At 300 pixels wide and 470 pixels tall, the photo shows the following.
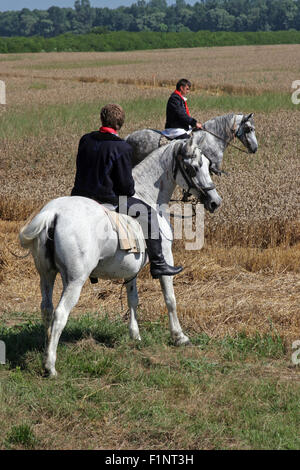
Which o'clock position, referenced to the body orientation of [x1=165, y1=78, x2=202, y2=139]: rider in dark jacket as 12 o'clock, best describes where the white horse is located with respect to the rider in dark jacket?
The white horse is roughly at 3 o'clock from the rider in dark jacket.

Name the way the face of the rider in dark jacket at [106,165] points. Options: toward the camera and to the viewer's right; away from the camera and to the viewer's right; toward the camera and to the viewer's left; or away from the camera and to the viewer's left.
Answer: away from the camera and to the viewer's right

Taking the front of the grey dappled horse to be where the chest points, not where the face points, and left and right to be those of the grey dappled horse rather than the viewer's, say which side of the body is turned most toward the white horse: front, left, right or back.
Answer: right

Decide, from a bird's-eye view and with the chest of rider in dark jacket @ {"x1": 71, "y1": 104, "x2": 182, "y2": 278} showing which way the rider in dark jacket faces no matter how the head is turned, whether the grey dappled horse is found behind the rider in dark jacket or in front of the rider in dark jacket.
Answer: in front

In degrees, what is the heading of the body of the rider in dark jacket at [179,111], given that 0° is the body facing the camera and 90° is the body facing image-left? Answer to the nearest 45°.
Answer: approximately 270°

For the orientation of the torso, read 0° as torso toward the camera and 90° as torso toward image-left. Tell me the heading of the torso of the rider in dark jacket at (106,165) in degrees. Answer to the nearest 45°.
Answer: approximately 225°

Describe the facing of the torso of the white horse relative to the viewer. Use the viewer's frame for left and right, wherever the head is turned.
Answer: facing away from the viewer and to the right of the viewer

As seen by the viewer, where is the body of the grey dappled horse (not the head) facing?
to the viewer's right

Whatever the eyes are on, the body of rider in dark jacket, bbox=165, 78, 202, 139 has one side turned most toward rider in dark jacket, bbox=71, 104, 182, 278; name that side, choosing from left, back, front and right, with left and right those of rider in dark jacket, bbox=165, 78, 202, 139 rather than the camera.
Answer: right

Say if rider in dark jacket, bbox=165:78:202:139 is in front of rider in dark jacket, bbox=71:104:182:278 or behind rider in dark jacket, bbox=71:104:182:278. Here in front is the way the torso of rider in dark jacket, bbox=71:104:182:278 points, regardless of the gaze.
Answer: in front

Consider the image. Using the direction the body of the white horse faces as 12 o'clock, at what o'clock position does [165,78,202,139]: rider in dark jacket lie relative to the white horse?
The rider in dark jacket is roughly at 11 o'clock from the white horse.
